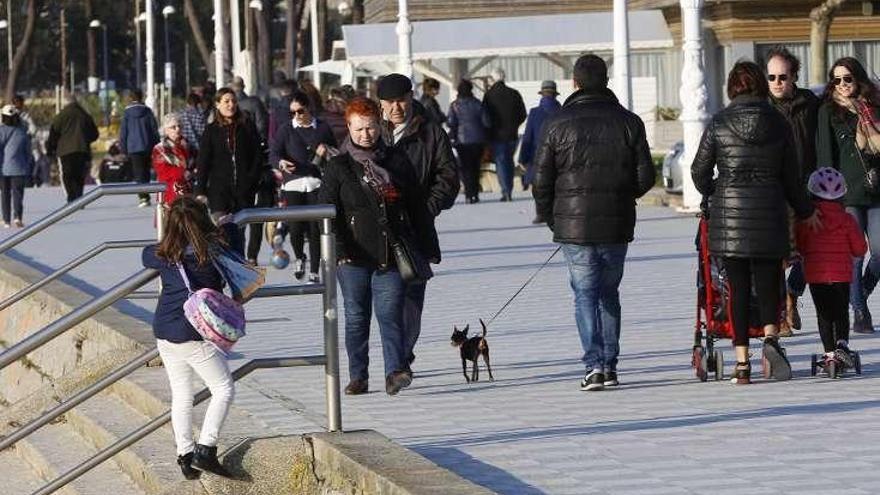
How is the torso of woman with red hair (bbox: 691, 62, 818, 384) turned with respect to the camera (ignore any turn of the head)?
away from the camera

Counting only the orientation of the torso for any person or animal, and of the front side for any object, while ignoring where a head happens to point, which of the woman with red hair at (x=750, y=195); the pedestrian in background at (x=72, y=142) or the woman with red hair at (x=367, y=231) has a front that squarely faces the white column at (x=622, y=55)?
the woman with red hair at (x=750, y=195)

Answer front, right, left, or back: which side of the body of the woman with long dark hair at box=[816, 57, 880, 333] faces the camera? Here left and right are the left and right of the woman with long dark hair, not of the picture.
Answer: front

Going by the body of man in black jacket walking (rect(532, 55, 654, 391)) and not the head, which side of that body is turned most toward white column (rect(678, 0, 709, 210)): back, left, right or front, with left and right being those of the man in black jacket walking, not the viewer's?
front

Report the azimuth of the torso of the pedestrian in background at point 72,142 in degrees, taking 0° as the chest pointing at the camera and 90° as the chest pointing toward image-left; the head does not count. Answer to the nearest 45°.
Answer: approximately 180°

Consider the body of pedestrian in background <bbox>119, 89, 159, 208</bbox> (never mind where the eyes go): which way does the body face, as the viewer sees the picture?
away from the camera

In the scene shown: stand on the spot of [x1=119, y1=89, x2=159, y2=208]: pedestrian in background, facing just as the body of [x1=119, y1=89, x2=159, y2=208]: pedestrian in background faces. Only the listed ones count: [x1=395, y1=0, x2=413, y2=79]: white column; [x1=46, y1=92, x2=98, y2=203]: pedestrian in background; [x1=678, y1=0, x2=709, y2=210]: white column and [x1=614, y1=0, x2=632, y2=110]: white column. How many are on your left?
1

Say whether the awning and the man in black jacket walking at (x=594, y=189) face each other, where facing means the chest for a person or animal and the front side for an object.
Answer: yes

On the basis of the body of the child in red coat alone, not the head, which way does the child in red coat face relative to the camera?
away from the camera

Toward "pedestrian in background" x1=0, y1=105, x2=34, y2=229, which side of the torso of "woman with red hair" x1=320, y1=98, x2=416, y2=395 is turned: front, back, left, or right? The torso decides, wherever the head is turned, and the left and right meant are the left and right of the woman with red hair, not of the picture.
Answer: back

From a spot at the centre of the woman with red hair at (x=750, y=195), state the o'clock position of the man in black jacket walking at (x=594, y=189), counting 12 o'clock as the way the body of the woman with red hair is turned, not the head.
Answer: The man in black jacket walking is roughly at 9 o'clock from the woman with red hair.

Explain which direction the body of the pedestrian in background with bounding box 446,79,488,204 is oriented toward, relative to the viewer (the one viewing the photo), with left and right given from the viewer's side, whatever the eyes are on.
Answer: facing away from the viewer

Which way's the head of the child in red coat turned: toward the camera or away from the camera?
away from the camera

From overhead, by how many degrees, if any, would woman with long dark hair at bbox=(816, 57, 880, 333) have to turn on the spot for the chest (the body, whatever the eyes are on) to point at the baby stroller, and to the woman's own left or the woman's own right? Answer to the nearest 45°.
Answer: approximately 45° to the woman's own right

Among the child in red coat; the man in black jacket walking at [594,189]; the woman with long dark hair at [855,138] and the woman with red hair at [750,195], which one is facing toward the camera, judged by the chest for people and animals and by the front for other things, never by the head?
the woman with long dark hair

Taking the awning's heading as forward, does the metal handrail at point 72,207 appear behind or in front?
in front
